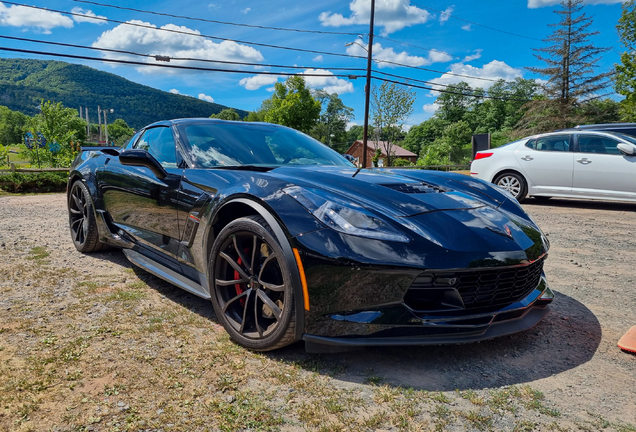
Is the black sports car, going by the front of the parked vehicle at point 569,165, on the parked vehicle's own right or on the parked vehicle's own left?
on the parked vehicle's own right

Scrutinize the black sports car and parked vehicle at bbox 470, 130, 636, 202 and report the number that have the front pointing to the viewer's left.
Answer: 0

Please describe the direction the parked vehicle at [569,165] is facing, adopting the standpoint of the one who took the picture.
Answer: facing to the right of the viewer

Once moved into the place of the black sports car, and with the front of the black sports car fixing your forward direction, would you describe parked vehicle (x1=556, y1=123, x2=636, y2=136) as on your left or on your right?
on your left

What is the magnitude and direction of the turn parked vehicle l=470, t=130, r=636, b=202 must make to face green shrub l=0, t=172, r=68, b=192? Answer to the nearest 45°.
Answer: approximately 180°

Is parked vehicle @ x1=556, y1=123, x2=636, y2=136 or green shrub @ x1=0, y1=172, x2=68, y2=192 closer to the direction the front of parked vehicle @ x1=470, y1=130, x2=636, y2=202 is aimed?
the parked vehicle

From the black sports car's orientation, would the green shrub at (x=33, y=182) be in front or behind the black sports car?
behind

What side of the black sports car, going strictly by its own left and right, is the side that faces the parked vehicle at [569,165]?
left
